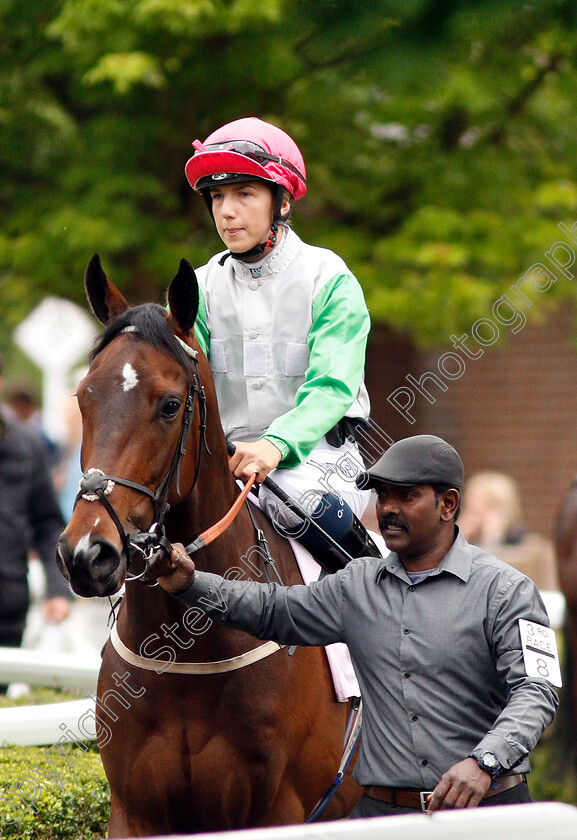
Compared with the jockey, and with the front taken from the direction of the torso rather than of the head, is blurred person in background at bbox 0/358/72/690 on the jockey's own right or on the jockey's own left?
on the jockey's own right

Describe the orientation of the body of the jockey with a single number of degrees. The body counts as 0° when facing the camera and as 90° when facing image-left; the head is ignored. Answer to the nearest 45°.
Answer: approximately 45°

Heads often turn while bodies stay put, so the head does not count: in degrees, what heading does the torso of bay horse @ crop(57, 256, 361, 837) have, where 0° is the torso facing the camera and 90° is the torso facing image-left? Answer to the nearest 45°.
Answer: approximately 45°

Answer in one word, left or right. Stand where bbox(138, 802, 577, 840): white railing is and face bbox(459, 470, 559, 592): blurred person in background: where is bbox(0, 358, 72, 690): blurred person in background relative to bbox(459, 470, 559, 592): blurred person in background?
left

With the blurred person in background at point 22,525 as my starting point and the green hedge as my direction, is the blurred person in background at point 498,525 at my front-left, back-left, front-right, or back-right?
back-left

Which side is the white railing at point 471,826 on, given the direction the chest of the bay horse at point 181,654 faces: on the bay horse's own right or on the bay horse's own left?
on the bay horse's own left
